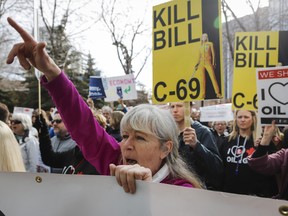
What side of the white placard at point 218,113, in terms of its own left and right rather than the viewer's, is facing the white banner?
front

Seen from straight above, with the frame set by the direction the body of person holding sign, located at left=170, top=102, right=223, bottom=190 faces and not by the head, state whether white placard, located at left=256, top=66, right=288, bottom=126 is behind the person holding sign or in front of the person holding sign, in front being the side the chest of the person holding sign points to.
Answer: behind

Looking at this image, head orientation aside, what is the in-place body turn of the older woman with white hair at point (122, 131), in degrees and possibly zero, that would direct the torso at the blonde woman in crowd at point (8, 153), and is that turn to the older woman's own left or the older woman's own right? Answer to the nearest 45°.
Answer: approximately 90° to the older woman's own right

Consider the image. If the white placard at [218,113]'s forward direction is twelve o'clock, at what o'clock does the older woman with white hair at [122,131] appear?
The older woman with white hair is roughly at 12 o'clock from the white placard.

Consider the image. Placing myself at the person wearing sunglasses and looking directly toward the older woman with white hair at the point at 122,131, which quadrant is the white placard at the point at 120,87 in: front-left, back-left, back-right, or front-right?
back-left

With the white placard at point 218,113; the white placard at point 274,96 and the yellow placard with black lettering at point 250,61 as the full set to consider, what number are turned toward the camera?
3

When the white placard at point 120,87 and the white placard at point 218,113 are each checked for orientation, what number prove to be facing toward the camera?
2

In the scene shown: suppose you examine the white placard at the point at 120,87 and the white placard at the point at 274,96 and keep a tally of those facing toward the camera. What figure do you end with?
2

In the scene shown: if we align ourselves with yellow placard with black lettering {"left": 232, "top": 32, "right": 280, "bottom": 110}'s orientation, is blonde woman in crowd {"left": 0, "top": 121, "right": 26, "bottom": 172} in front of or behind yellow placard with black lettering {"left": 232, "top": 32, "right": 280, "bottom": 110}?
in front
